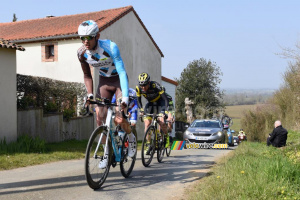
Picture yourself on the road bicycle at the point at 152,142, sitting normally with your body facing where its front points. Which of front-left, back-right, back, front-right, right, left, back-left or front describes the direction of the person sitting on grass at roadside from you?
back

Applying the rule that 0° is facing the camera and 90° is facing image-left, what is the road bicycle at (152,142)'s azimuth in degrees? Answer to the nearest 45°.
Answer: approximately 45°

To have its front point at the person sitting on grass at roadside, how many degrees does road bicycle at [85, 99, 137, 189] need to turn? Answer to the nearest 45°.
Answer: approximately 180°

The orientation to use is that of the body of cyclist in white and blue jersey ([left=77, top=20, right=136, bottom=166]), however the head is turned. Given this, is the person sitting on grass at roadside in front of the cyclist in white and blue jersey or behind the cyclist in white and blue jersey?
behind

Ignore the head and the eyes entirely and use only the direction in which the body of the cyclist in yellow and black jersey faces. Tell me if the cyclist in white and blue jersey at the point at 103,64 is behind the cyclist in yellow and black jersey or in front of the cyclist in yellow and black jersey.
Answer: in front
